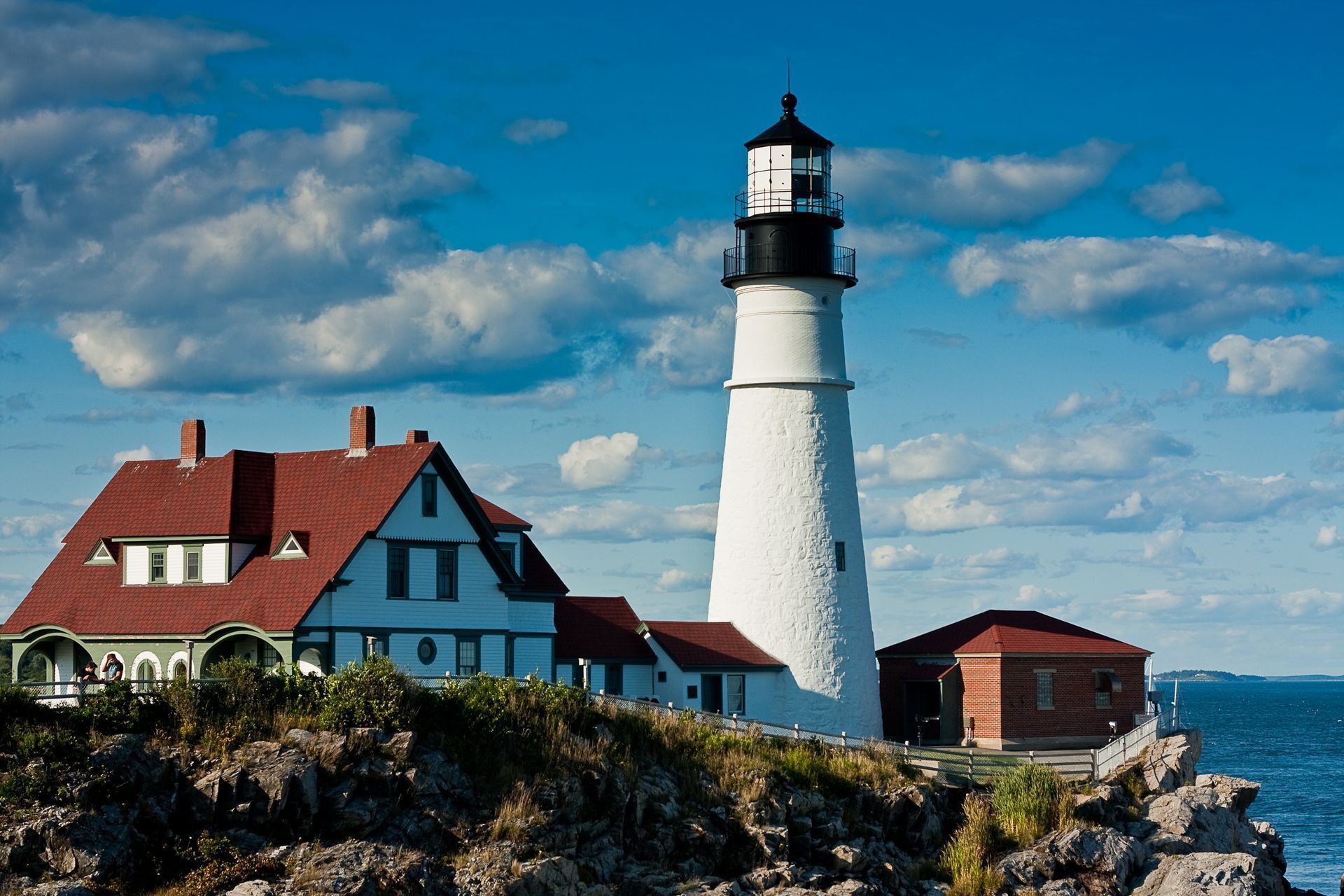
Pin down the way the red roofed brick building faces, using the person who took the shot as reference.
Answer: facing the viewer and to the left of the viewer

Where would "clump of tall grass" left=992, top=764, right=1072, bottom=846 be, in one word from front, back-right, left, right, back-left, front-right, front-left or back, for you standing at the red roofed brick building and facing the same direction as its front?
front-left

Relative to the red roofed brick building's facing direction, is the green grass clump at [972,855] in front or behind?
in front

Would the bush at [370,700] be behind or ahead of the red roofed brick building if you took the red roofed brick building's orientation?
ahead
